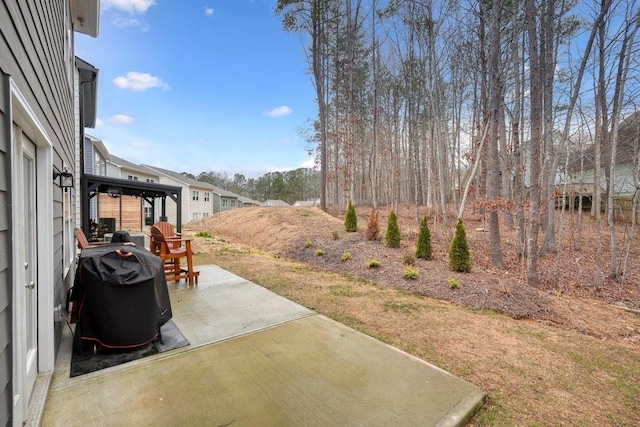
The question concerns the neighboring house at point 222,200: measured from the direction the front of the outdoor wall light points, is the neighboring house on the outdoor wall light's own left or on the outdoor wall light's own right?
on the outdoor wall light's own left

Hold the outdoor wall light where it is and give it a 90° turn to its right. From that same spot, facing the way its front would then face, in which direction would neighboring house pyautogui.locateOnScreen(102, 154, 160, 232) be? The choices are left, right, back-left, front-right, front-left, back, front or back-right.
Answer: back

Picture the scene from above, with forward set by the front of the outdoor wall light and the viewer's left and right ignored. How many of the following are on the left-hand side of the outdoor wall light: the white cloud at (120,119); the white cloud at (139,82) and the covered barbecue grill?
2

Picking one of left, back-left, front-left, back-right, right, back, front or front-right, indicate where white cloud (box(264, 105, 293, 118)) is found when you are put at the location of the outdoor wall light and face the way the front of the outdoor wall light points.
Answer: front-left

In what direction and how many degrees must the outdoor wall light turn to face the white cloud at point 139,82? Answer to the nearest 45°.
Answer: approximately 90° to its left

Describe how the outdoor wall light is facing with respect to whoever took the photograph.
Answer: facing to the right of the viewer

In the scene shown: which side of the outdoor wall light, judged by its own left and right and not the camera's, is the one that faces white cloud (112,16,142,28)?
left

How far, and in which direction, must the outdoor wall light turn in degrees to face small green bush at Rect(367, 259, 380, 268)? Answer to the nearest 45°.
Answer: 0° — it already faces it

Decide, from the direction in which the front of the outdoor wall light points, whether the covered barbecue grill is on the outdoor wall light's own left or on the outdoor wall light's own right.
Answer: on the outdoor wall light's own right
